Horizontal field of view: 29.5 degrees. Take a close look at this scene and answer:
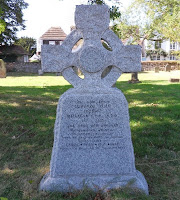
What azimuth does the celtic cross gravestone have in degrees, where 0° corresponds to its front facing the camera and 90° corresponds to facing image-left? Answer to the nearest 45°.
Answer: approximately 0°

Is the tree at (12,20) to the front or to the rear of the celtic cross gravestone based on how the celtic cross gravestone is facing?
to the rear

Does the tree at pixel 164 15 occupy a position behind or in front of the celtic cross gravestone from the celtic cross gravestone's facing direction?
behind

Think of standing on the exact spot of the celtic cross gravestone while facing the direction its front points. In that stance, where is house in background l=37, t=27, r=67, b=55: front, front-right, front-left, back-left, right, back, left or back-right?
back

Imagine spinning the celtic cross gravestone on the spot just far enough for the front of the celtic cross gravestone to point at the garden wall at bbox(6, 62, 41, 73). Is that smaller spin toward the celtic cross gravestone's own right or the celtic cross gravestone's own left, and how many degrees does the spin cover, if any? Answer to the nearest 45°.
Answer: approximately 180°

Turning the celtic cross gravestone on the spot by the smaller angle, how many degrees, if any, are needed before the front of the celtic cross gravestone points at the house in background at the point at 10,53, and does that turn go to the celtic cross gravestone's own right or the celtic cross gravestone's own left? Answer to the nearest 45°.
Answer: approximately 180°
